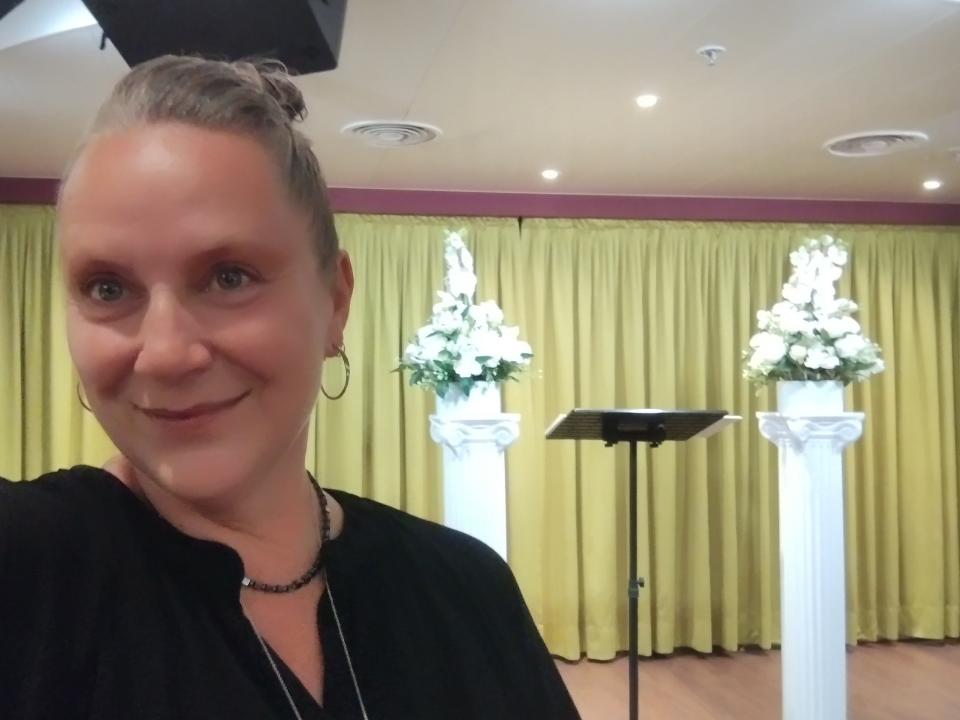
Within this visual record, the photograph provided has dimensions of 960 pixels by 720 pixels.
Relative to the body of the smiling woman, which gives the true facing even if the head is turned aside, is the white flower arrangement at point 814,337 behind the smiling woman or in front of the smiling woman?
behind

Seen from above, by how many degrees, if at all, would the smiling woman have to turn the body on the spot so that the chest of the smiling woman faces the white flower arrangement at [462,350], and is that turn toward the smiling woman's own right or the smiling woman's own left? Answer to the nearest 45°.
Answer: approximately 180°

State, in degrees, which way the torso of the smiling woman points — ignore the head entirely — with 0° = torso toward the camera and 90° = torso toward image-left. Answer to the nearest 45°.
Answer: approximately 0°

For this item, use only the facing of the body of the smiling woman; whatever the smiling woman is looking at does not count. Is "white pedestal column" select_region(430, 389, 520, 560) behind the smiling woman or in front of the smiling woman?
behind

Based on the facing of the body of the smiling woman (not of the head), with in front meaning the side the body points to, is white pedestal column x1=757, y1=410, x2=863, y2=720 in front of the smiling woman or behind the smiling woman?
behind

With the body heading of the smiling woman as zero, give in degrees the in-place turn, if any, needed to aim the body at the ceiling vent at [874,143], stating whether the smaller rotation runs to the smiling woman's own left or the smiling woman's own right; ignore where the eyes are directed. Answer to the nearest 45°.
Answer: approximately 135° to the smiling woman's own left

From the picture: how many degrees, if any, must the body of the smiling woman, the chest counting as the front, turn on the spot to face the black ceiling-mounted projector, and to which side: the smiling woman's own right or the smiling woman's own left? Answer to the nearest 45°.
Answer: approximately 180°

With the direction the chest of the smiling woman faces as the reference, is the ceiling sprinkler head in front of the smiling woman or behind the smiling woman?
behind

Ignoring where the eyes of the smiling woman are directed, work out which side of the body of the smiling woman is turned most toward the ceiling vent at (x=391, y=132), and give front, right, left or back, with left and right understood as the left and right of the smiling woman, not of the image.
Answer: back
